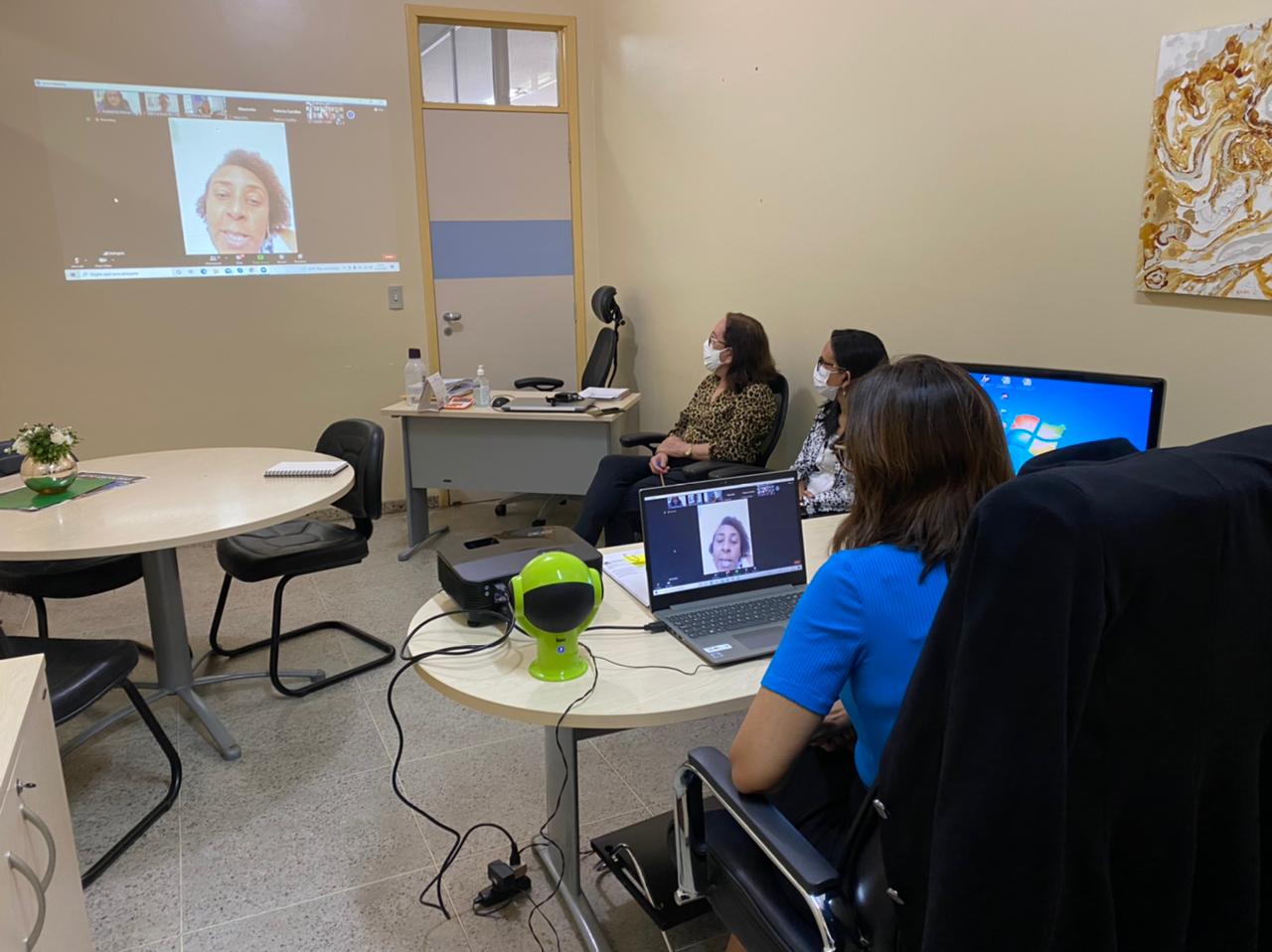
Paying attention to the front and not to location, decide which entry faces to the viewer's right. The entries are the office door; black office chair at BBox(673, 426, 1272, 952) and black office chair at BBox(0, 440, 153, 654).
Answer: black office chair at BBox(0, 440, 153, 654)

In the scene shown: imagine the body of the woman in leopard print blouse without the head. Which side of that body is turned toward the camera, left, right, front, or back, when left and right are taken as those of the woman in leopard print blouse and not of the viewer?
left

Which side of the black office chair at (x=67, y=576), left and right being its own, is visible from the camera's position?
right

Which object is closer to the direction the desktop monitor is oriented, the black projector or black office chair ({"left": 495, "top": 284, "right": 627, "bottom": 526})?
the black projector

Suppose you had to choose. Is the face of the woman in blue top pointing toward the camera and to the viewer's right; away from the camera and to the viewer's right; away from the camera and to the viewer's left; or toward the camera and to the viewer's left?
away from the camera and to the viewer's left

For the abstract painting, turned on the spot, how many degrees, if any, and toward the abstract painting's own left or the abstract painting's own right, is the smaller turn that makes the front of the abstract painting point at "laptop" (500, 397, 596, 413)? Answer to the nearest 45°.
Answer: approximately 45° to the abstract painting's own right

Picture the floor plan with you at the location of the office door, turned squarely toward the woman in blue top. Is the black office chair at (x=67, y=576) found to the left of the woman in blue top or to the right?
right

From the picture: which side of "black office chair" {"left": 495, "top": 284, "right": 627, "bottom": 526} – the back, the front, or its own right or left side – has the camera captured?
left

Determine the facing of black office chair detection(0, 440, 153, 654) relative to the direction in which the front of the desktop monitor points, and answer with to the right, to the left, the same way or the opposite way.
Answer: the opposite way

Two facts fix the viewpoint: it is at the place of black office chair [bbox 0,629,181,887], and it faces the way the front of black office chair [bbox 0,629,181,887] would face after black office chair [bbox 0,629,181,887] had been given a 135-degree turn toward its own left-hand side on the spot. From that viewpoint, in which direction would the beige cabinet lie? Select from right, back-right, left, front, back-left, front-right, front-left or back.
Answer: left

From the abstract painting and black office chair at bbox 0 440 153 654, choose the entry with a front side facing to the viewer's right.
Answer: the black office chair

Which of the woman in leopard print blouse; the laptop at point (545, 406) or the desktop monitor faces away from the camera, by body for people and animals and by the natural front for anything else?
the laptop

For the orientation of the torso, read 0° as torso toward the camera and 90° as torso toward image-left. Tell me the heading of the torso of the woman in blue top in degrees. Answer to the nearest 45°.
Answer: approximately 135°

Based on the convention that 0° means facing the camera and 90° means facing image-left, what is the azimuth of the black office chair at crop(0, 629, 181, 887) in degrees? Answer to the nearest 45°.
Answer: approximately 225°

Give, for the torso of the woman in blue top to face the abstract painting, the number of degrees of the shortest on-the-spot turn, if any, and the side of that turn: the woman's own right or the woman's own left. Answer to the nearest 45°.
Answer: approximately 90° to the woman's own right
